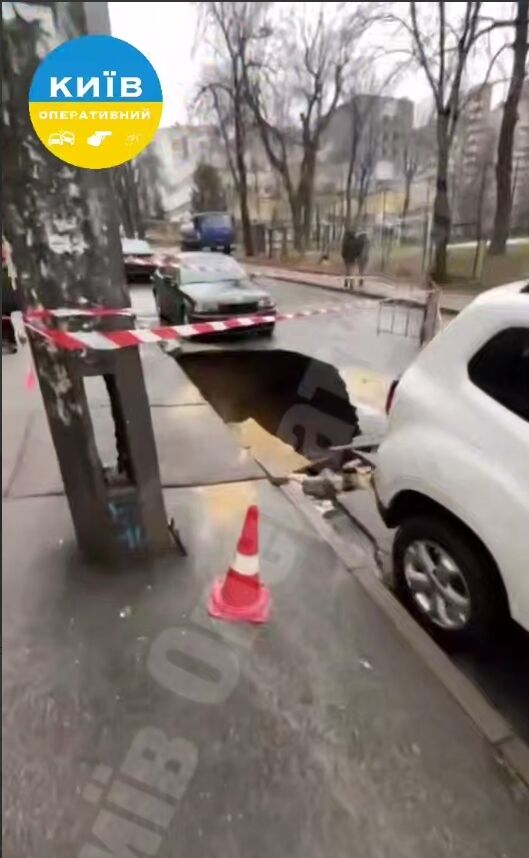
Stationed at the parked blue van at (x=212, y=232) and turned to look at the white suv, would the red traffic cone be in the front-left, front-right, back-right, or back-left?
front-right

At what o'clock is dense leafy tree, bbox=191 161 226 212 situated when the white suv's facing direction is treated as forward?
The dense leafy tree is roughly at 5 o'clock from the white suv.

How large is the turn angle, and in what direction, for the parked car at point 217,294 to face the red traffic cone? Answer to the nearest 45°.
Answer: approximately 45° to its right

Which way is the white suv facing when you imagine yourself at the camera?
facing the viewer and to the right of the viewer

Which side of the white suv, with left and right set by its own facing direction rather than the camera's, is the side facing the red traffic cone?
right

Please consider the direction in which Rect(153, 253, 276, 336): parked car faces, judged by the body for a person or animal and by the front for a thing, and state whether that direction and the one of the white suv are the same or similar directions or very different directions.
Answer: same or similar directions

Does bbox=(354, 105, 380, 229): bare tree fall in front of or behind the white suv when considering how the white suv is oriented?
behind

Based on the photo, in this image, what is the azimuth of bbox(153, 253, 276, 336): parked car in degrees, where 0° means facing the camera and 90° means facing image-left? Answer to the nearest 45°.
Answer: approximately 315°

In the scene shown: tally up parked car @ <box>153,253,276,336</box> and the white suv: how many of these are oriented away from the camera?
0
